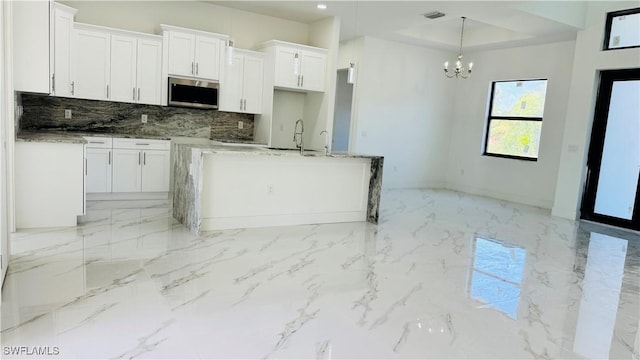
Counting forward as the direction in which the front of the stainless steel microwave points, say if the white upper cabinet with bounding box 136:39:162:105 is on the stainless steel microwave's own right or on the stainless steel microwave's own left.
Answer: on the stainless steel microwave's own right

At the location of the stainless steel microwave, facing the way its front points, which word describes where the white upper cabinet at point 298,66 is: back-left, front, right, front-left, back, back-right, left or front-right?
left

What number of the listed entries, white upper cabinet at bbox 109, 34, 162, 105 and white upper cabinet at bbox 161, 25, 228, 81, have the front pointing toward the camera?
2

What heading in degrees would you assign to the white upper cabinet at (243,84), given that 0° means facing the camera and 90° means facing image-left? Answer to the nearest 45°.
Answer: approximately 0°

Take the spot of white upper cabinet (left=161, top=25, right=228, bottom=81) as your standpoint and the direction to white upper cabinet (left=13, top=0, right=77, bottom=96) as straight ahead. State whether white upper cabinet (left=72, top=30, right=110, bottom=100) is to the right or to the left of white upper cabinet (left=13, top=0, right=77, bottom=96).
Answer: right

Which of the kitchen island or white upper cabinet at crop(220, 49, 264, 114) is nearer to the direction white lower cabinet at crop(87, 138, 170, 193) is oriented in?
the kitchen island

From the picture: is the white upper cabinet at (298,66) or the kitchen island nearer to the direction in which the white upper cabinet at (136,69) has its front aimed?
the kitchen island
